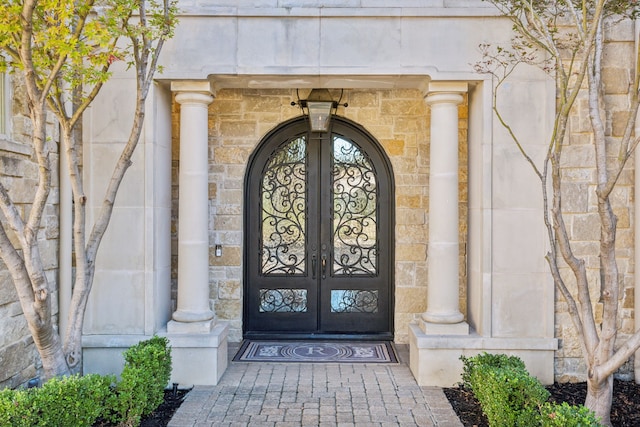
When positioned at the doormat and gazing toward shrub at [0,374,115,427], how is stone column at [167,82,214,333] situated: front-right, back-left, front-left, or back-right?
front-right

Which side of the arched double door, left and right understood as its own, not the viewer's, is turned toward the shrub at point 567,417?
front

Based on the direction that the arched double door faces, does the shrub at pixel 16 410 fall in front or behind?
in front

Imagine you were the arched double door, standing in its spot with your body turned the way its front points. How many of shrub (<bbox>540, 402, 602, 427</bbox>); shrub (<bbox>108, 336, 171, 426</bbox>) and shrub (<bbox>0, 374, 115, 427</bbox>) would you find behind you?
0

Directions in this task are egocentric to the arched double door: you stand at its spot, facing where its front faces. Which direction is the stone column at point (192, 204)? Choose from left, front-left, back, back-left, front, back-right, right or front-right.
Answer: front-right

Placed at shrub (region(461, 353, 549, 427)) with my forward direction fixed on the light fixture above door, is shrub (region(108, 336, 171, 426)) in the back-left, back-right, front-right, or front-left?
front-left

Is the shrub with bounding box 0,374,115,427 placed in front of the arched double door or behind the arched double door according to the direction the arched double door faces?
in front

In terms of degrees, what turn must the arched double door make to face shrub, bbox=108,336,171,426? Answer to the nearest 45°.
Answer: approximately 45° to its right

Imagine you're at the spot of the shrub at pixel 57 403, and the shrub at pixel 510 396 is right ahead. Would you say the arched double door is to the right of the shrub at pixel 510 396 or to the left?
left

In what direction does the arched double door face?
toward the camera

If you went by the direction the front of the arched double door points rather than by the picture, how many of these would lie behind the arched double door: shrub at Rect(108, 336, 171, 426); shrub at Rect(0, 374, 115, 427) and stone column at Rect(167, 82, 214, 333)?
0

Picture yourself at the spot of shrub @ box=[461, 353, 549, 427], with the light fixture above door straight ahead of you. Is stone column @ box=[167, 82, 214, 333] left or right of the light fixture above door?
left

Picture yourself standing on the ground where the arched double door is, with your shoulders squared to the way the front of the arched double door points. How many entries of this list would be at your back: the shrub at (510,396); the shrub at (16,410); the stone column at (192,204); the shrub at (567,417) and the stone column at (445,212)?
0

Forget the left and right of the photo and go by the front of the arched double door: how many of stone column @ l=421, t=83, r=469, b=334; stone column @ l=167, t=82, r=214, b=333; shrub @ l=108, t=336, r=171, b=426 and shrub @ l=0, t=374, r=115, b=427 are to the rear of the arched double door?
0
